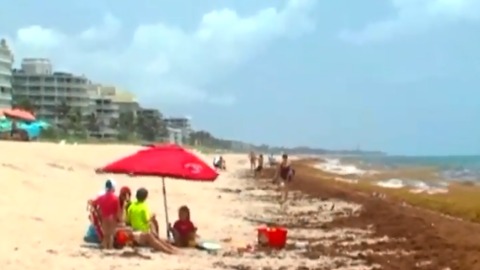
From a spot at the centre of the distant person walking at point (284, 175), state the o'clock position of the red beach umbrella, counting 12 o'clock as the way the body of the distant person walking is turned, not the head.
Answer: The red beach umbrella is roughly at 12 o'clock from the distant person walking.

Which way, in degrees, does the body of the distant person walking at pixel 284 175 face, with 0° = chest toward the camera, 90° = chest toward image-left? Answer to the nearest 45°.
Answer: approximately 0°

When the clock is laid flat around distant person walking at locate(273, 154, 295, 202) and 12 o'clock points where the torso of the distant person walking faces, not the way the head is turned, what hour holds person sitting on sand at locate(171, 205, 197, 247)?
The person sitting on sand is roughly at 12 o'clock from the distant person walking.
